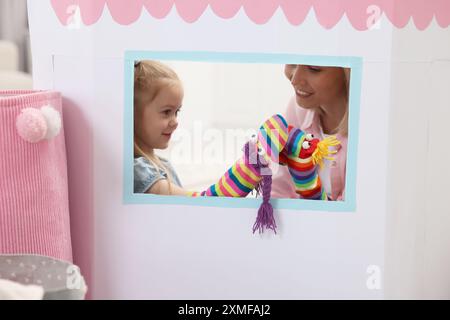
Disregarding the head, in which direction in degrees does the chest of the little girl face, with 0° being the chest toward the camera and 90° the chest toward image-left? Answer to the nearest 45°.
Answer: approximately 270°
